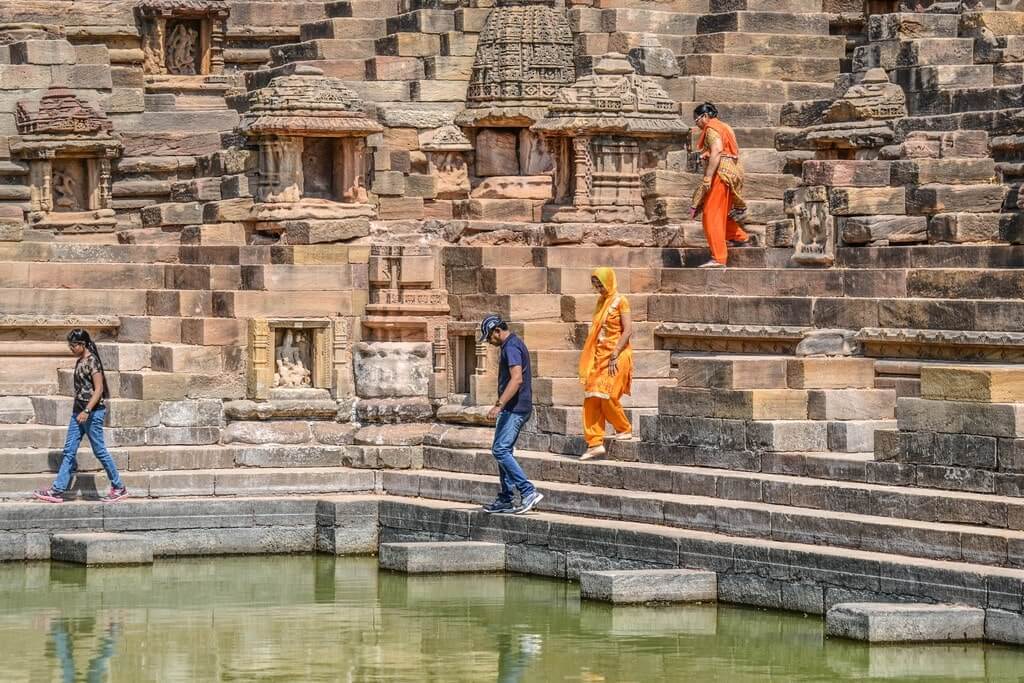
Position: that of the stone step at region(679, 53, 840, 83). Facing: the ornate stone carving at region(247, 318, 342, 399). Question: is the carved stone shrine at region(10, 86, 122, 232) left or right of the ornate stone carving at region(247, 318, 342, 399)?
right

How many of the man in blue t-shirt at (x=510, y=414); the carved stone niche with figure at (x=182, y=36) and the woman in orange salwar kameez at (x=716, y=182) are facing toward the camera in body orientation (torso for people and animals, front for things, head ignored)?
1

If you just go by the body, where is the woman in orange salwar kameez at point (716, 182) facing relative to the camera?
to the viewer's left

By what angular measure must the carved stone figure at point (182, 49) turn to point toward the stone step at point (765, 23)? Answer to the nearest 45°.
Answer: approximately 45° to its left

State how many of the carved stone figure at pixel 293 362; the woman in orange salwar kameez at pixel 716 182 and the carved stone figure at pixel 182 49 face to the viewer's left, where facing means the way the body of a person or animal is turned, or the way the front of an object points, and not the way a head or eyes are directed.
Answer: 1

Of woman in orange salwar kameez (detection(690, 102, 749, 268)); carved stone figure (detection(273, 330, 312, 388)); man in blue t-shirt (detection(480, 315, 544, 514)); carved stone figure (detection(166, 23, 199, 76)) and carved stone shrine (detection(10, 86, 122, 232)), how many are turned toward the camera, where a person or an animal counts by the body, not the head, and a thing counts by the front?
3

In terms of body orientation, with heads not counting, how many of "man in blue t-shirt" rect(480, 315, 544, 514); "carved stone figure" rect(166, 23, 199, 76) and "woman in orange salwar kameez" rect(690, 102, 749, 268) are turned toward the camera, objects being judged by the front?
1

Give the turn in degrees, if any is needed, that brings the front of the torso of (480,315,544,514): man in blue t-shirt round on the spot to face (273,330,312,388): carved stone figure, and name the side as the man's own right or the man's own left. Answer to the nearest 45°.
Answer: approximately 45° to the man's own right

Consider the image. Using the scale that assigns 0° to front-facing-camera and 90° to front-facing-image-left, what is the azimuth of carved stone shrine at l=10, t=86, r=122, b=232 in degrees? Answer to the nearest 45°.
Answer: approximately 0°
